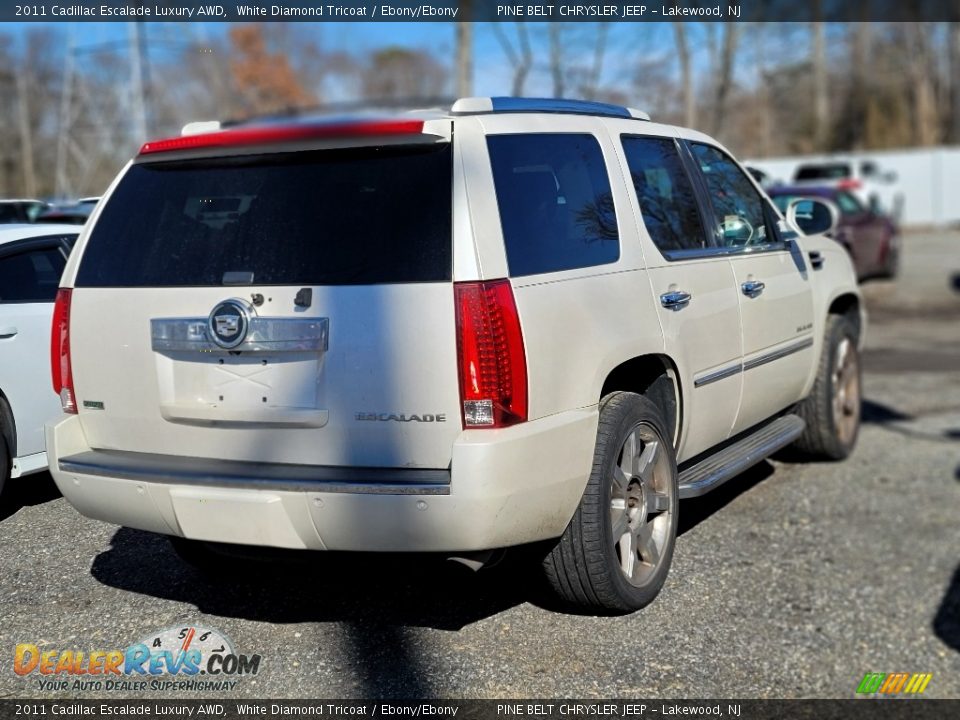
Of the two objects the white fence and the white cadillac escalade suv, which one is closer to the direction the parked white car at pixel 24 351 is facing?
the white fence

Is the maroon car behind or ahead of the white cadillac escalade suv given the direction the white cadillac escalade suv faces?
ahead

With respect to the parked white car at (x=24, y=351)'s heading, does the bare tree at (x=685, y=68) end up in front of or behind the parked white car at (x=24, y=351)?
in front

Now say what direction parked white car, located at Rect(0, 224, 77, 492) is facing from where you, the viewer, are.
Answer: facing away from the viewer and to the right of the viewer

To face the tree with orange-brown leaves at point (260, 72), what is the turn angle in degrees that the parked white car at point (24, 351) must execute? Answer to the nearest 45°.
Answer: approximately 45° to its left

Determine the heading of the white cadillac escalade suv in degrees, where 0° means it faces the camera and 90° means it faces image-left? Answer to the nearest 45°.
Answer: approximately 225°

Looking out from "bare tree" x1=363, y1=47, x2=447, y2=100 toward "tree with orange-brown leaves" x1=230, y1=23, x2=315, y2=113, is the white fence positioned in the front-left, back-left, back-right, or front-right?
back-left

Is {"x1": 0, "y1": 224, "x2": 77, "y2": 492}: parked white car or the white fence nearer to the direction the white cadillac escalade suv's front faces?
the white fence
